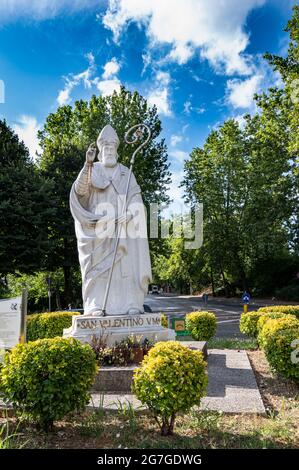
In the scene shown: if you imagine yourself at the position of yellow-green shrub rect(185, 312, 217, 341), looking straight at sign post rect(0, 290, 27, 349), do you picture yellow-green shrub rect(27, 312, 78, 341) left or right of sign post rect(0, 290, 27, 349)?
right

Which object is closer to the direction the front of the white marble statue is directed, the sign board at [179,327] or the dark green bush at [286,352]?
the dark green bush

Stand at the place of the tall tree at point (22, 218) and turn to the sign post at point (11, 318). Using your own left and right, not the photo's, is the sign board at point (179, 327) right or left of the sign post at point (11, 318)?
left

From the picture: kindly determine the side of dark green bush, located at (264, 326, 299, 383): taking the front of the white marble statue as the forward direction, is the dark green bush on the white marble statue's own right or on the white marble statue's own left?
on the white marble statue's own left

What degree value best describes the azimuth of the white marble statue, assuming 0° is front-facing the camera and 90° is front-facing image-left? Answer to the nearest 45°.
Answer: approximately 0°

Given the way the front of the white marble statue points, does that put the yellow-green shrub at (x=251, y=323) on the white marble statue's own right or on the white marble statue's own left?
on the white marble statue's own left

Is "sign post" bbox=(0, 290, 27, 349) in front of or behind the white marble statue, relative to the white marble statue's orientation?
in front

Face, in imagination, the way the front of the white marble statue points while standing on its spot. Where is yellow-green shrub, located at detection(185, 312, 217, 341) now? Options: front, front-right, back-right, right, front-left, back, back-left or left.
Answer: back-left

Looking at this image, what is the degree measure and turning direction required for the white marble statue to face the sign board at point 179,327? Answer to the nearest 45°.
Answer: approximately 135° to its left

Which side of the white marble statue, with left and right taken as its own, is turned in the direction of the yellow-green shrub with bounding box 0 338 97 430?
front
